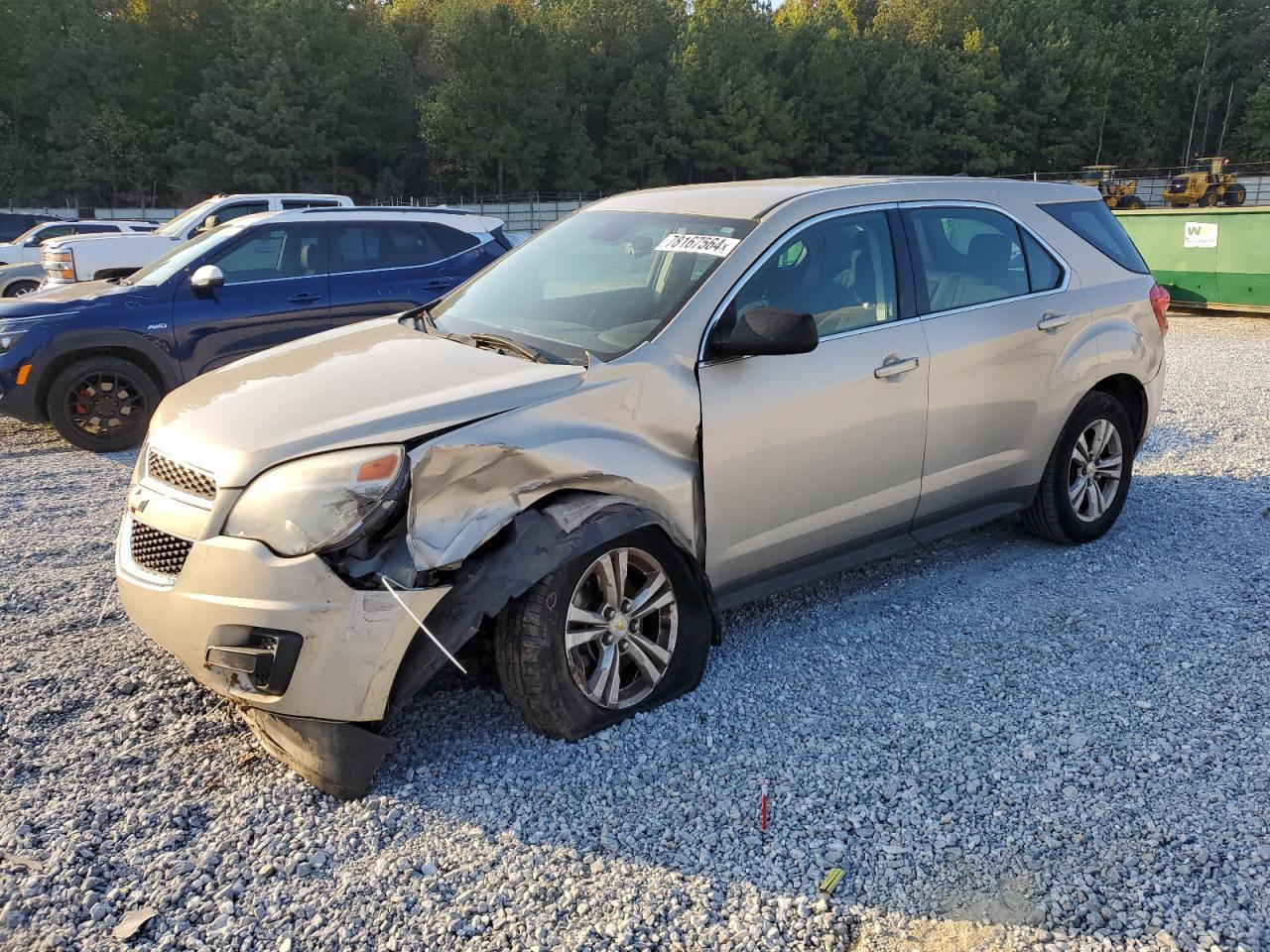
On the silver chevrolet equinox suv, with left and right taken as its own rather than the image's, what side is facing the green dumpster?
back

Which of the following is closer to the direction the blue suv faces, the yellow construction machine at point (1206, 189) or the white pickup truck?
the white pickup truck

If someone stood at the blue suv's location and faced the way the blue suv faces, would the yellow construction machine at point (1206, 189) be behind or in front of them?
behind

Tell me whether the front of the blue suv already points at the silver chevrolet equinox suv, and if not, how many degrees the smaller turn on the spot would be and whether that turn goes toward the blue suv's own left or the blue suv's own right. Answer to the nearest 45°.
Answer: approximately 90° to the blue suv's own left

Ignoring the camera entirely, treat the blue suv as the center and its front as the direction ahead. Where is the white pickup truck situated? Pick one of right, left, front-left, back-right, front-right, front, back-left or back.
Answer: right

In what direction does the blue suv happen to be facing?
to the viewer's left

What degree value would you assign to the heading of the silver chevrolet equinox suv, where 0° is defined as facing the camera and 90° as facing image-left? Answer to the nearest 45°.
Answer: approximately 45°

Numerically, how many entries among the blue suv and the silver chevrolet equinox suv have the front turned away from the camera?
0
